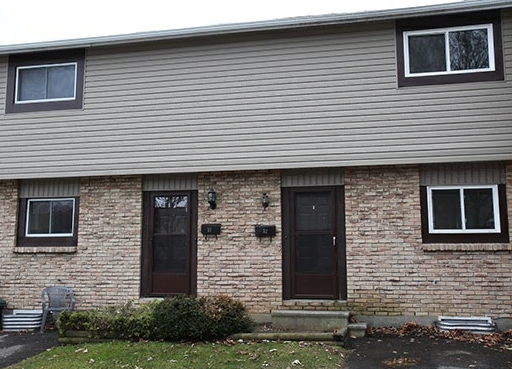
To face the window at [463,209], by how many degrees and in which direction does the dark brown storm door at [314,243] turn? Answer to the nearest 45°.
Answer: approximately 90° to its left

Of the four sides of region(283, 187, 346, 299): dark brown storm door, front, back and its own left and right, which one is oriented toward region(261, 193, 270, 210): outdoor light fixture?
right

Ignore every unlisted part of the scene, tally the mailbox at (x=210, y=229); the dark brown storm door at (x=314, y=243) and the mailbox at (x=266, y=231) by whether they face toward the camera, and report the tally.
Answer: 3

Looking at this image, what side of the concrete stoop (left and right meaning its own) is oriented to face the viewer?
front

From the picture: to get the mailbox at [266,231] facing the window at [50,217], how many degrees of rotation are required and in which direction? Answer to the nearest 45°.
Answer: approximately 90° to its right

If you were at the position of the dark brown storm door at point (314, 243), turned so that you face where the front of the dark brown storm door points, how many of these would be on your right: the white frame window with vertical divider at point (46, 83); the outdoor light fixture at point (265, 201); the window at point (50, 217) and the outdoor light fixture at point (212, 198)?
4

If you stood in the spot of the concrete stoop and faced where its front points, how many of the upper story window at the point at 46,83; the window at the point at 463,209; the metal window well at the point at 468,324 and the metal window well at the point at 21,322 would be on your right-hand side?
2

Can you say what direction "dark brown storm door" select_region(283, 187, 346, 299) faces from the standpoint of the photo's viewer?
facing the viewer

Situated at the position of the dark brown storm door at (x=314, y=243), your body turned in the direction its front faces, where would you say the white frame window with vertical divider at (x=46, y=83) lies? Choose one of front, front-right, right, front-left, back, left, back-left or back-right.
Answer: right

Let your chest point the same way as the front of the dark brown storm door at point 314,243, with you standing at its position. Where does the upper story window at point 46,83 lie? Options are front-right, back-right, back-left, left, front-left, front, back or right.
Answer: right

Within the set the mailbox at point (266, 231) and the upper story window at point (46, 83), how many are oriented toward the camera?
2

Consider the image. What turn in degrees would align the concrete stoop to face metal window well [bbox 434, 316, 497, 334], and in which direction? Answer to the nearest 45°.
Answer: approximately 90° to its left
